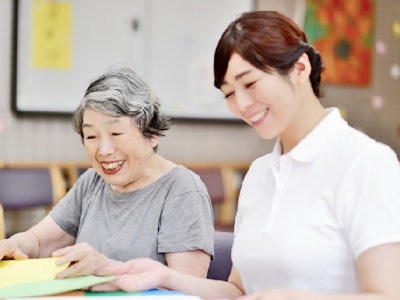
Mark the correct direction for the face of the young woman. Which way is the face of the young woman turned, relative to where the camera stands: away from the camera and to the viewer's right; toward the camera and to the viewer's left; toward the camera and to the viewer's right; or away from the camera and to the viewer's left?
toward the camera and to the viewer's left

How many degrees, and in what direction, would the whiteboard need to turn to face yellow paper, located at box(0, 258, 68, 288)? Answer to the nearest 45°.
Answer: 0° — it already faces it

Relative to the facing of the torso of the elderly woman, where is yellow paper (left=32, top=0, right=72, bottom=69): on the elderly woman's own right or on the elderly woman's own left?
on the elderly woman's own right

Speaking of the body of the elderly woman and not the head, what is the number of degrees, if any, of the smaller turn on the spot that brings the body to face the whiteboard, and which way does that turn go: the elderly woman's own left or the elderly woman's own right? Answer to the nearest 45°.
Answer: approximately 135° to the elderly woman's own right

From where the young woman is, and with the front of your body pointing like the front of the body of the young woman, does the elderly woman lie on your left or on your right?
on your right

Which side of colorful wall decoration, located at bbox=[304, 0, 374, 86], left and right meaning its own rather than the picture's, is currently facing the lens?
front

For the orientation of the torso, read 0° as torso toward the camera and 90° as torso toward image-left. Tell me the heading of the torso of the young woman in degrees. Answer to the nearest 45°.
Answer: approximately 45°

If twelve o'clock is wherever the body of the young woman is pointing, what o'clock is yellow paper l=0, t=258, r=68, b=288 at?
The yellow paper is roughly at 2 o'clock from the young woman.

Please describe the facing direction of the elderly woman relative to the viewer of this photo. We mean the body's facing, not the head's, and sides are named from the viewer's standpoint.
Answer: facing the viewer and to the left of the viewer

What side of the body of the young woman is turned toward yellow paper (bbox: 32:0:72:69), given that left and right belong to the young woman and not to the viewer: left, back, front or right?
right

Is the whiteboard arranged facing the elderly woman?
yes
